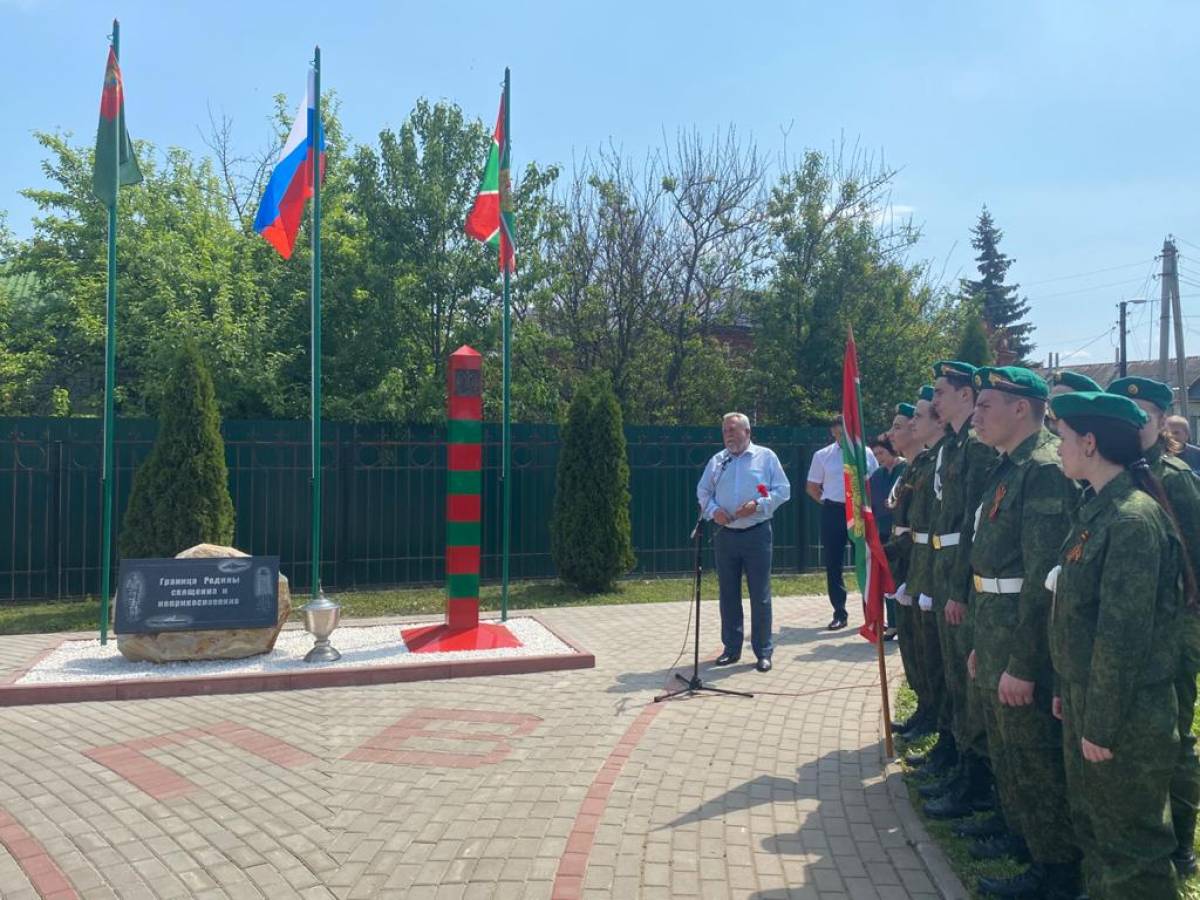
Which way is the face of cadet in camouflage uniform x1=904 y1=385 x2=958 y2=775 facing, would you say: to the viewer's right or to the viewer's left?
to the viewer's left

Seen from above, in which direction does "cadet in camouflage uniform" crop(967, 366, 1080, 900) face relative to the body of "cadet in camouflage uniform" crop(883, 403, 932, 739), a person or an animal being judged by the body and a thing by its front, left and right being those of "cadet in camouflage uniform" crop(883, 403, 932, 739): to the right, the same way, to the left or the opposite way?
the same way

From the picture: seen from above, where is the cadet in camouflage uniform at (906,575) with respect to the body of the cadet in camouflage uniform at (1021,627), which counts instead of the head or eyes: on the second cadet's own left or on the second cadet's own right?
on the second cadet's own right

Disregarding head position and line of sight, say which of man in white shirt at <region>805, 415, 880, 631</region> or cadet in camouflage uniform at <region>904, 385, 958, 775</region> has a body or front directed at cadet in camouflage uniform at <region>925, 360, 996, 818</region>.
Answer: the man in white shirt

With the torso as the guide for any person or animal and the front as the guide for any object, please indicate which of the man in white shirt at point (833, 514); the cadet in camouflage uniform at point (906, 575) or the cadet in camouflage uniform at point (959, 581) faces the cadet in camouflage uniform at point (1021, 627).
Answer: the man in white shirt

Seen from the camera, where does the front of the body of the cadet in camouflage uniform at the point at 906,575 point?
to the viewer's left

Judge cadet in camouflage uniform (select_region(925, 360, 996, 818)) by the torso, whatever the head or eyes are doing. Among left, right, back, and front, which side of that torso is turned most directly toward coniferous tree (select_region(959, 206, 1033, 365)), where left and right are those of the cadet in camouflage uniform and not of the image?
right

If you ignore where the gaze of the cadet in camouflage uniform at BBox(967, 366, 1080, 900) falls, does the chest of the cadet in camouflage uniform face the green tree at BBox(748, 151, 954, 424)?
no

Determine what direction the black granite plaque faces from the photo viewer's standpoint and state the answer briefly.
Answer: facing the viewer

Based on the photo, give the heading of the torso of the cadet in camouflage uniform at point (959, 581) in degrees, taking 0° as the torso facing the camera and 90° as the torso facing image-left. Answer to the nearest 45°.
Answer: approximately 90°

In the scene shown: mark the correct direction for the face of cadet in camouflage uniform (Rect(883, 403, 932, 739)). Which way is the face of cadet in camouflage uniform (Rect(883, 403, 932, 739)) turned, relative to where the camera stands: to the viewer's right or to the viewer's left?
to the viewer's left

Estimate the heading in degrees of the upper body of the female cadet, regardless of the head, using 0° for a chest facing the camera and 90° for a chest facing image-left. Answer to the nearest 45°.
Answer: approximately 90°

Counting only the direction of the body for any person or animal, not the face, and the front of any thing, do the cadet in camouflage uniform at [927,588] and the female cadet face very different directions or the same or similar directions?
same or similar directions

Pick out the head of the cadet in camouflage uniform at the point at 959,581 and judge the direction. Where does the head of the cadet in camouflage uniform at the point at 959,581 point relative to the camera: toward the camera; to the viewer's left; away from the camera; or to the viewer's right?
to the viewer's left

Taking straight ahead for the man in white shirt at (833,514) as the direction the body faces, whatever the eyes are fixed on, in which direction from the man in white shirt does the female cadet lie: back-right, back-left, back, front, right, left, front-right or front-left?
front

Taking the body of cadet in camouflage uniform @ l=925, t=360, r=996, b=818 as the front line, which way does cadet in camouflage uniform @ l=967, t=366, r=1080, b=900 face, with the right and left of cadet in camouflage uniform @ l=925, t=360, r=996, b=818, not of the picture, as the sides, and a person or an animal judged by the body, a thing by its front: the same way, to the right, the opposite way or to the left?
the same way

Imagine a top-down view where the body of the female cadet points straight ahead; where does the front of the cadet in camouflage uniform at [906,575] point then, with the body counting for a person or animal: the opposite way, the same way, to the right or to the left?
the same way

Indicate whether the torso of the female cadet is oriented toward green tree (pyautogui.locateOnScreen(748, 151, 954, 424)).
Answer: no
